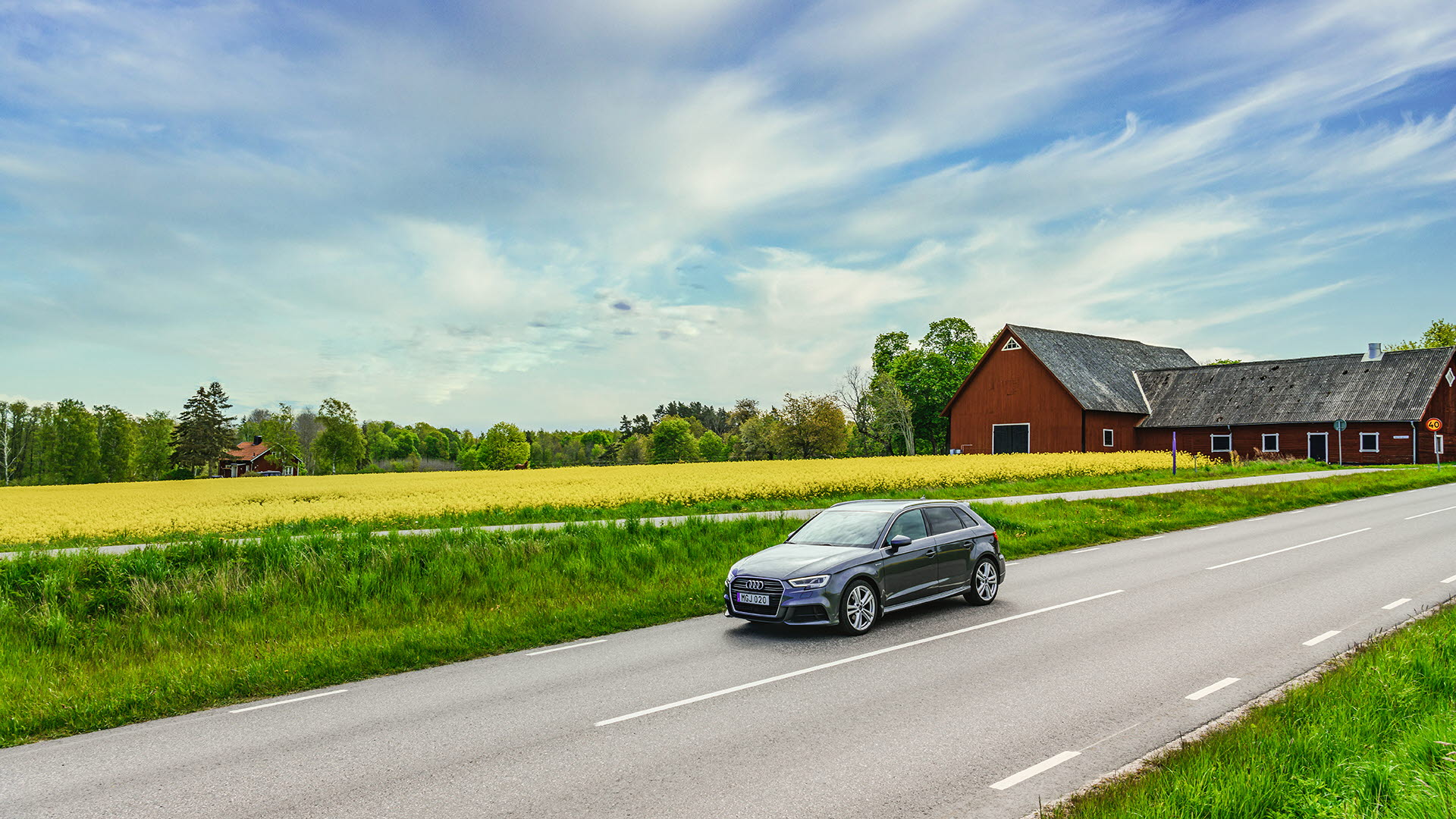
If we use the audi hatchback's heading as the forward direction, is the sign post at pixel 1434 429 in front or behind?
behind

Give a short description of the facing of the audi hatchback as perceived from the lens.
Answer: facing the viewer and to the left of the viewer
